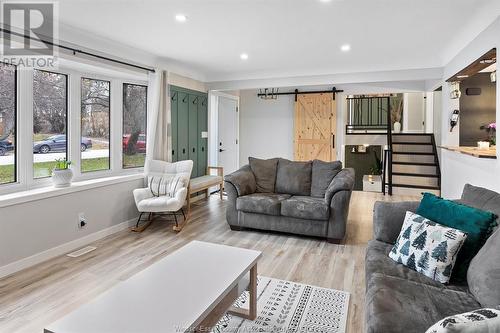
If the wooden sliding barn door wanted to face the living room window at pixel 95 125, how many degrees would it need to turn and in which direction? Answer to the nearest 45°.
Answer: approximately 45° to its right

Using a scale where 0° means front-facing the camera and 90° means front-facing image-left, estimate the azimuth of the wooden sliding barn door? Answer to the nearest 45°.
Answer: approximately 0°

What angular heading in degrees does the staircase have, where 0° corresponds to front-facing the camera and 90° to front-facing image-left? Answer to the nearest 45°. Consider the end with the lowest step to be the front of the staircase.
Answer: approximately 0°

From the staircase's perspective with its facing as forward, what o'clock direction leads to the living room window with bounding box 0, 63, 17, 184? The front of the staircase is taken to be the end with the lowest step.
The living room window is roughly at 1 o'clock from the staircase.

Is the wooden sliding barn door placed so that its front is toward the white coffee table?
yes

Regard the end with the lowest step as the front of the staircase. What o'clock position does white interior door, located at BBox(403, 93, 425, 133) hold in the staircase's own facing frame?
The white interior door is roughly at 6 o'clock from the staircase.

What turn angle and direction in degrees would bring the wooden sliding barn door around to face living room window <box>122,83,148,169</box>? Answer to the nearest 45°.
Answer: approximately 45° to its right

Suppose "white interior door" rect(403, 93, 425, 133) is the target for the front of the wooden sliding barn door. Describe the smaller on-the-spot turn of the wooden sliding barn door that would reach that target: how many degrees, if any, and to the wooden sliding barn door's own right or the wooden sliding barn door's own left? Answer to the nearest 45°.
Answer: approximately 135° to the wooden sliding barn door's own left

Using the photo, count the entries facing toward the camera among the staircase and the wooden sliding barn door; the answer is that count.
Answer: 2

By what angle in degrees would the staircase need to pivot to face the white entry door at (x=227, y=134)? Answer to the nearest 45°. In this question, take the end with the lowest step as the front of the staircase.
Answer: approximately 90° to its right

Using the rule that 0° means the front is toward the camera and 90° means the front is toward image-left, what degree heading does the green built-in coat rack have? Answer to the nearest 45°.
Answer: approximately 315°
